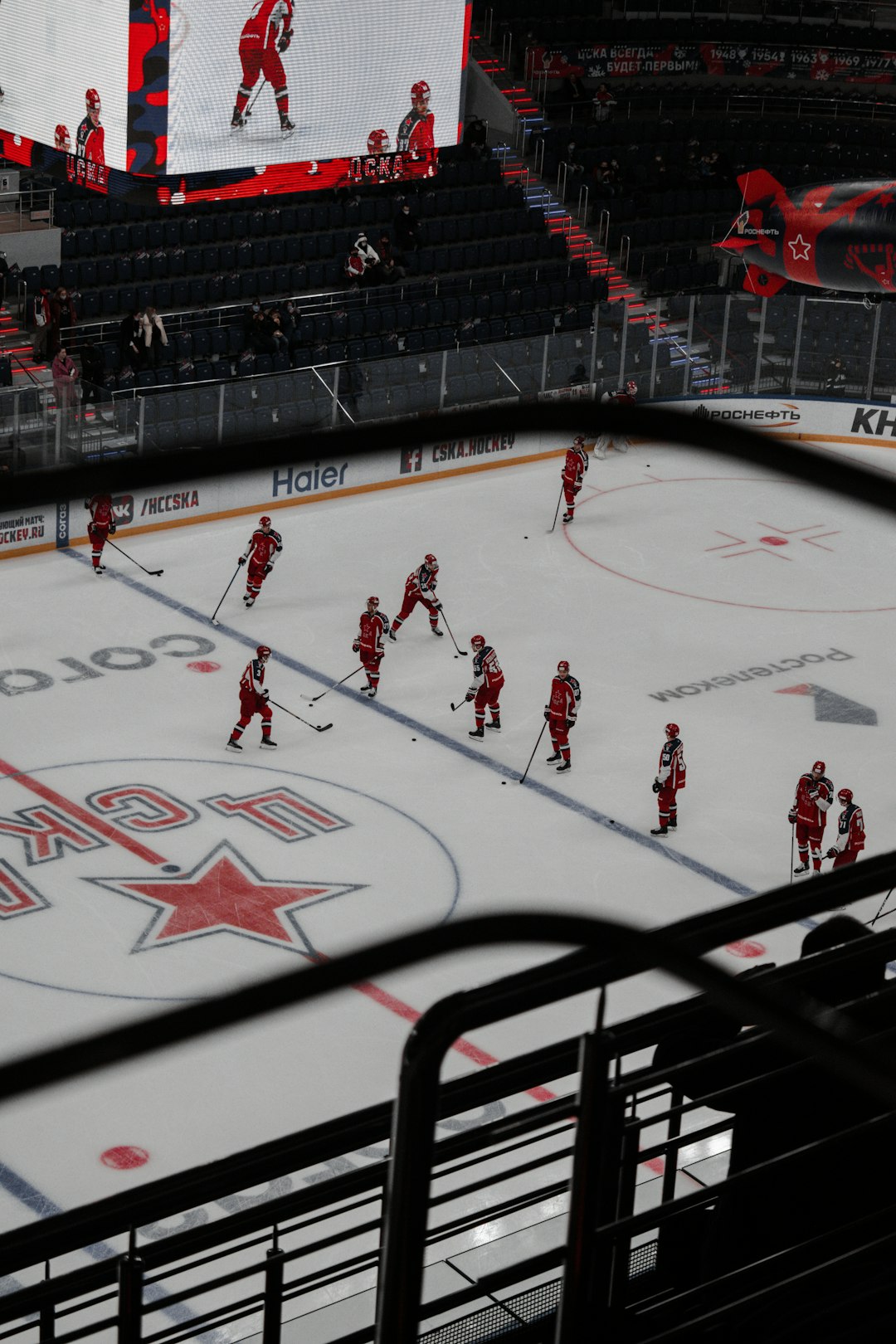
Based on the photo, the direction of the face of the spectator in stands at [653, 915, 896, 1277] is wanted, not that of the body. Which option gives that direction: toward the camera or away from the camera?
away from the camera

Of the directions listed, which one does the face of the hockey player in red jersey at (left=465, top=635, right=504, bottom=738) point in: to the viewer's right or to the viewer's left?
to the viewer's left

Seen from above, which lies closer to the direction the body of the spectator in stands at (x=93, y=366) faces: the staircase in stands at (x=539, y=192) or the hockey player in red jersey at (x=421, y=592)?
the hockey player in red jersey

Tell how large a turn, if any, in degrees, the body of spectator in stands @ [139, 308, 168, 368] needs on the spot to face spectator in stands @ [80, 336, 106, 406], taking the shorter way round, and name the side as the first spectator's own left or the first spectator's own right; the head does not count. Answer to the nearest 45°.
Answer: approximately 45° to the first spectator's own right

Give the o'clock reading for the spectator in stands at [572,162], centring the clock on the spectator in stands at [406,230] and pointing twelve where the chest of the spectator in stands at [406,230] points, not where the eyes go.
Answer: the spectator in stands at [572,162] is roughly at 7 o'clock from the spectator in stands at [406,230].

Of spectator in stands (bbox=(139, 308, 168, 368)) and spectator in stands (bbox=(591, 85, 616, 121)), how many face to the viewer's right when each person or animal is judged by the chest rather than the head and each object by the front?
0

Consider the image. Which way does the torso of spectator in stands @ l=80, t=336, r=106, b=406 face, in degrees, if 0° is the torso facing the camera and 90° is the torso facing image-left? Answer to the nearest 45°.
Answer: approximately 0°

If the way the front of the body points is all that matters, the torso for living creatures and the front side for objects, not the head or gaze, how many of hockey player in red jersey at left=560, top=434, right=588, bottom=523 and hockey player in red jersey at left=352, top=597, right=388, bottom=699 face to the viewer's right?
0

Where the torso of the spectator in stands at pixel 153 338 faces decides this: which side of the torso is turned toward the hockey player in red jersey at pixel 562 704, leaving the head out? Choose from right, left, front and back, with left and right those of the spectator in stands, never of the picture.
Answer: front

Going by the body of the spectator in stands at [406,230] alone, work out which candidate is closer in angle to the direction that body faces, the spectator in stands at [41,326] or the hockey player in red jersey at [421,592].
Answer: the hockey player in red jersey

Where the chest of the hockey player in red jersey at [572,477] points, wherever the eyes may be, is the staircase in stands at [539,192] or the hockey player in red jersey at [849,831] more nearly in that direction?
the hockey player in red jersey

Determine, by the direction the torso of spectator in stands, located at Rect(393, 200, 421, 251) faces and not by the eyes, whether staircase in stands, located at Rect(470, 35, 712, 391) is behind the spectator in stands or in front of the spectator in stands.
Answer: behind

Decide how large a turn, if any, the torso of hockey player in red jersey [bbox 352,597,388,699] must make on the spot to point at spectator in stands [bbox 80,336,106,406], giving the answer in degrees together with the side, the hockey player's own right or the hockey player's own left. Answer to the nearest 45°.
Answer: approximately 90° to the hockey player's own right

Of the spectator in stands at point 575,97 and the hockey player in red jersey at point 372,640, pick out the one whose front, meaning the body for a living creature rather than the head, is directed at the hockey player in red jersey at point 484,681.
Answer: the spectator in stands

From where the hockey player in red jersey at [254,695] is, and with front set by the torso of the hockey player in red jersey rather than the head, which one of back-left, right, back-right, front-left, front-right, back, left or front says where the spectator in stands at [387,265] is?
left

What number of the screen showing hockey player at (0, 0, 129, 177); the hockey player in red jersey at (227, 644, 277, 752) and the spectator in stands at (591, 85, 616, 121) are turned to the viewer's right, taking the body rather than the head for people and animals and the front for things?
1
